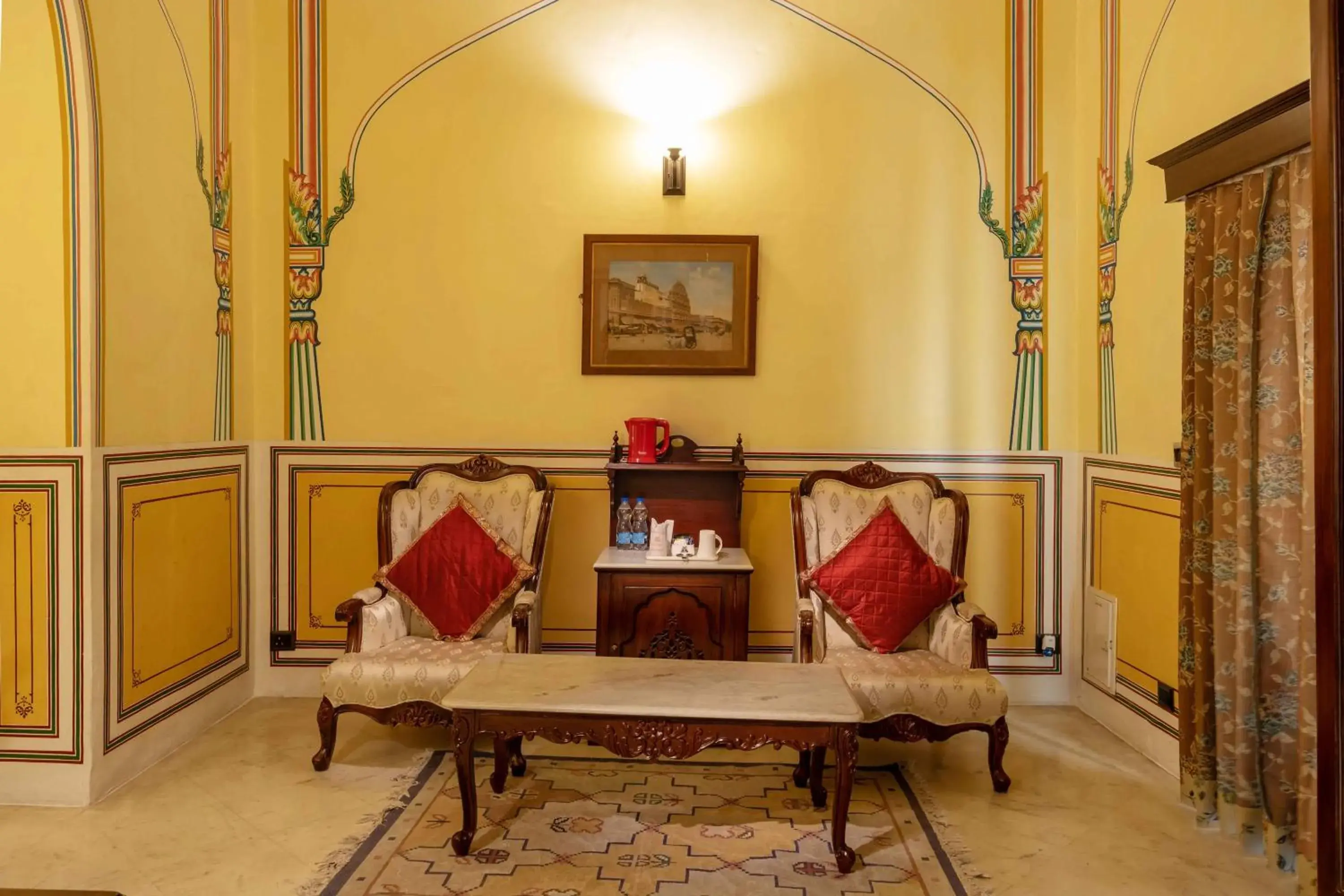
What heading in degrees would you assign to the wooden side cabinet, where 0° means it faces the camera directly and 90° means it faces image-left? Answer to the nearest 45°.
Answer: approximately 0°

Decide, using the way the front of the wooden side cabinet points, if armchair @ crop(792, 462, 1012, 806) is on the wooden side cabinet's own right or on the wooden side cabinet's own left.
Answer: on the wooden side cabinet's own left

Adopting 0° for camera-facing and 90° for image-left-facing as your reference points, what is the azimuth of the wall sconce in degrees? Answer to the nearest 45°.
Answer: approximately 0°

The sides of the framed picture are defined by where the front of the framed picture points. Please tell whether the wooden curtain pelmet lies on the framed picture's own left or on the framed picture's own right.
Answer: on the framed picture's own left

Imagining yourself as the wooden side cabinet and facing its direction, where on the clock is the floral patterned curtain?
The floral patterned curtain is roughly at 10 o'clock from the wooden side cabinet.

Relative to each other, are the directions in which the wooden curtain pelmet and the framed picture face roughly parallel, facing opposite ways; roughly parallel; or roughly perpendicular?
roughly perpendicular

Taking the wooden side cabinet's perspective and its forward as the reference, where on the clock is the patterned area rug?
The patterned area rug is roughly at 12 o'clock from the wooden side cabinet.
